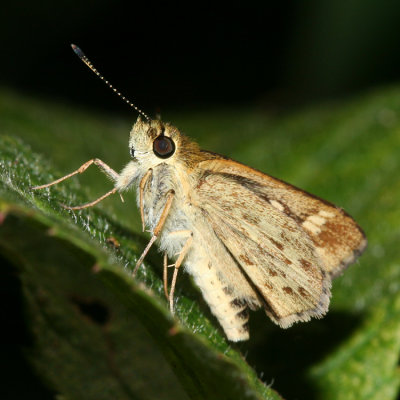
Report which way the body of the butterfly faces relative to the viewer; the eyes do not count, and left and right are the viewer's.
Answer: facing to the left of the viewer
